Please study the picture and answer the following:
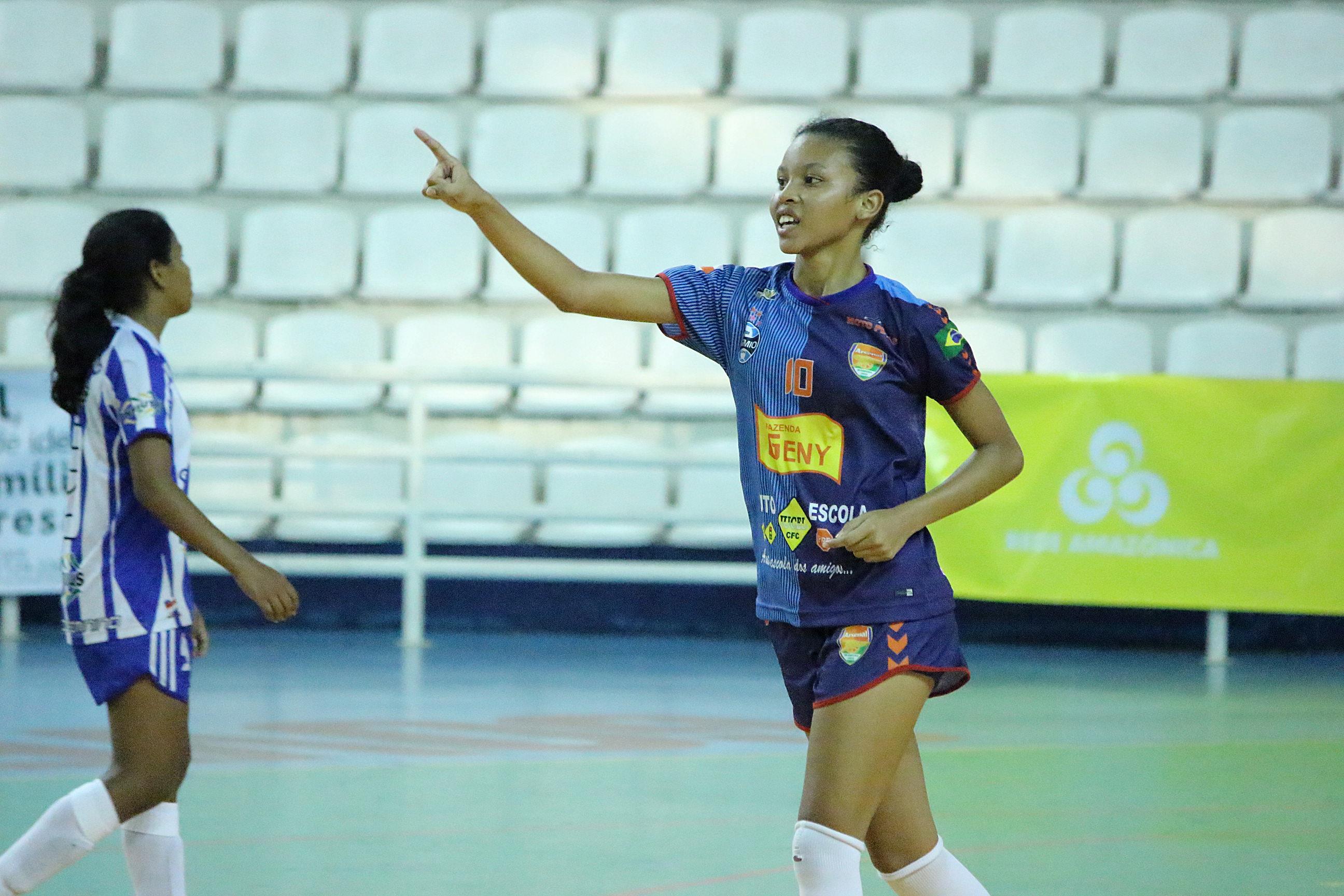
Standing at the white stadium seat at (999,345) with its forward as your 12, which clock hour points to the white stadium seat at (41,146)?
the white stadium seat at (41,146) is roughly at 3 o'clock from the white stadium seat at (999,345).

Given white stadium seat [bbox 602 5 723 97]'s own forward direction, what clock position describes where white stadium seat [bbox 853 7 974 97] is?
white stadium seat [bbox 853 7 974 97] is roughly at 9 o'clock from white stadium seat [bbox 602 5 723 97].

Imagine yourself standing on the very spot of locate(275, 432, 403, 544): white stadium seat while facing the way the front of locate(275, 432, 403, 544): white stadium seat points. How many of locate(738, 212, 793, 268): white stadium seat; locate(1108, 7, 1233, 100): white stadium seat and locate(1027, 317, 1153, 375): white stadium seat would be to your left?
3

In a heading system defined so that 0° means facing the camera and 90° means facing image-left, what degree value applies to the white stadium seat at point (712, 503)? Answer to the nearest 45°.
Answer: approximately 0°

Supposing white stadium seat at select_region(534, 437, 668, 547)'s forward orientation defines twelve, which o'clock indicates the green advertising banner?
The green advertising banner is roughly at 10 o'clock from the white stadium seat.

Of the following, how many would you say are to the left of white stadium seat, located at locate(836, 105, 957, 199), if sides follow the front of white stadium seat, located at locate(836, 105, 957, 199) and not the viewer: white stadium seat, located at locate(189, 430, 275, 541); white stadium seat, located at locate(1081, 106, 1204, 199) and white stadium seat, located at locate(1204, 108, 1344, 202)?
2

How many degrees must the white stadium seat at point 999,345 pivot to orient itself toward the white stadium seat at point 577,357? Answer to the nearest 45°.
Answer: approximately 90° to its right

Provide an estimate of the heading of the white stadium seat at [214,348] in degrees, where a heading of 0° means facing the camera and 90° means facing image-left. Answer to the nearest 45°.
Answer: approximately 0°

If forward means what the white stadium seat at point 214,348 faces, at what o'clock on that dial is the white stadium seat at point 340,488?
the white stadium seat at point 340,488 is roughly at 10 o'clock from the white stadium seat at point 214,348.
